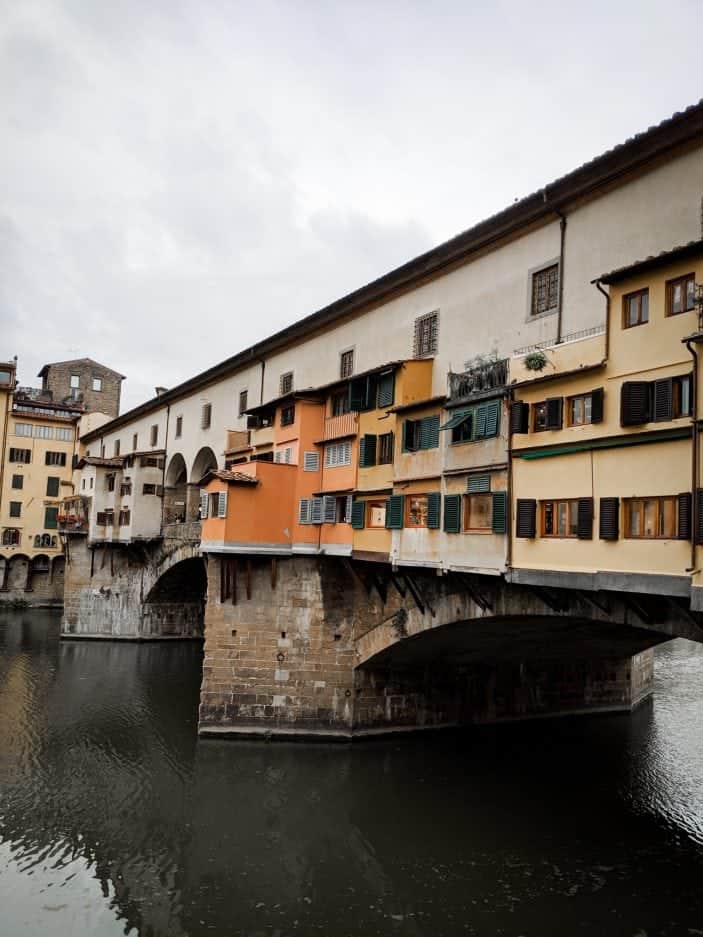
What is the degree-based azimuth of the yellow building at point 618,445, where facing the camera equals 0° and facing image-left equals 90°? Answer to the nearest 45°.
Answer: approximately 45°
